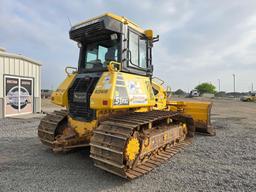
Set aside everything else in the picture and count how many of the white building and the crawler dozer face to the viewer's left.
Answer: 0

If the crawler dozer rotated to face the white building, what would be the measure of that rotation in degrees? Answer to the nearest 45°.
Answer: approximately 90° to its left

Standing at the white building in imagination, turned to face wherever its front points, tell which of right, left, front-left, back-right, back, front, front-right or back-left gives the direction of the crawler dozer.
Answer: front-right

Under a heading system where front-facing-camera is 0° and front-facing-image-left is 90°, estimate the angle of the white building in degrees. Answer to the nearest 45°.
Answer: approximately 315°

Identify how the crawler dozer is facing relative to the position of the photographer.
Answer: facing away from the viewer and to the right of the viewer
